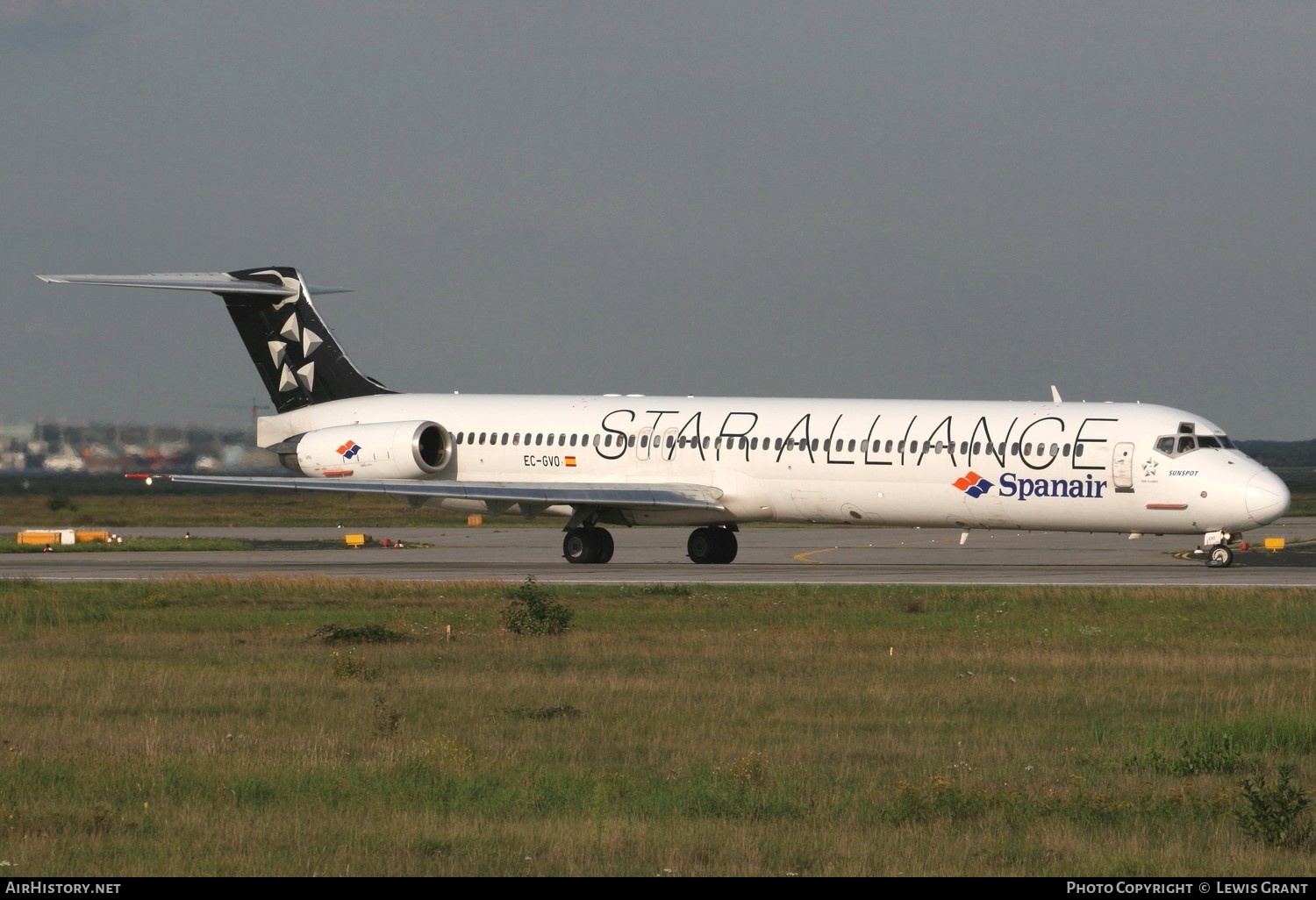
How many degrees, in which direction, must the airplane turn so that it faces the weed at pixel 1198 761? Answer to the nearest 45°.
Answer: approximately 45° to its right

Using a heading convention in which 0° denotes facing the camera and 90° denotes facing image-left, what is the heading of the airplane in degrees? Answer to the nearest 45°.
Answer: approximately 315°

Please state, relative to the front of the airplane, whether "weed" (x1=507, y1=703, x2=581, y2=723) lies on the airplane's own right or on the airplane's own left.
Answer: on the airplane's own right

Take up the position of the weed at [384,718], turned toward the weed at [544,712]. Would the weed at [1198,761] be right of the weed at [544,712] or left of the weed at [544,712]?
right

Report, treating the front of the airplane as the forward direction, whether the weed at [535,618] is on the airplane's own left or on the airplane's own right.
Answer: on the airplane's own right
